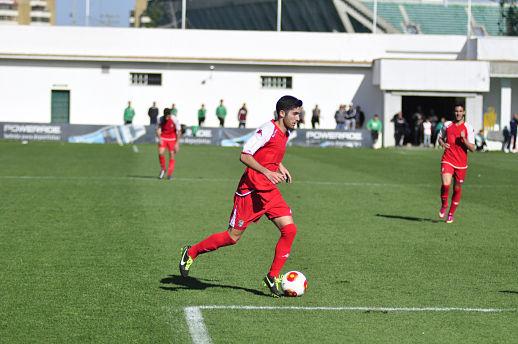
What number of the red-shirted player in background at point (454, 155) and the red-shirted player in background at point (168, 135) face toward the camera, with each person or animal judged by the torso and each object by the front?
2

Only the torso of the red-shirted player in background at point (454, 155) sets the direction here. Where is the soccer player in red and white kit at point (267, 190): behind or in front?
in front

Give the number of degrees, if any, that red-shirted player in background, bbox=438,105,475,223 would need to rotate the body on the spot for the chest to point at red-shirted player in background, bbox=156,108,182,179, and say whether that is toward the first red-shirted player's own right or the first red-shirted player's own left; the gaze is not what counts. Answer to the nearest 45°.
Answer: approximately 135° to the first red-shirted player's own right

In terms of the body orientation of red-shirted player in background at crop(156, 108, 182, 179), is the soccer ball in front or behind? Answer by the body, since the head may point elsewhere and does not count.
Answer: in front

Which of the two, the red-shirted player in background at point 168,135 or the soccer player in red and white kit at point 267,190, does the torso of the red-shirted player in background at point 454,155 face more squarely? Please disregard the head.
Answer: the soccer player in red and white kit

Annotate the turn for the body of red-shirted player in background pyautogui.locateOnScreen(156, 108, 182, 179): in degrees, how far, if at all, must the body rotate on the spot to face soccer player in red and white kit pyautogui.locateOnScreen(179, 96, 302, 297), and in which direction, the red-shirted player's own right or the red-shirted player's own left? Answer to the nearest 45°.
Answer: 0° — they already face them

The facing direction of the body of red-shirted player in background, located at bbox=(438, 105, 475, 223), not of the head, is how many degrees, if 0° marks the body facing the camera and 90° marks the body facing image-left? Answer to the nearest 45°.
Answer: approximately 0°

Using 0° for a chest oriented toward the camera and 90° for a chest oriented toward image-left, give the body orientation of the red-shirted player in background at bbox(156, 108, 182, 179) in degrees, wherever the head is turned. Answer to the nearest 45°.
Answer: approximately 0°
